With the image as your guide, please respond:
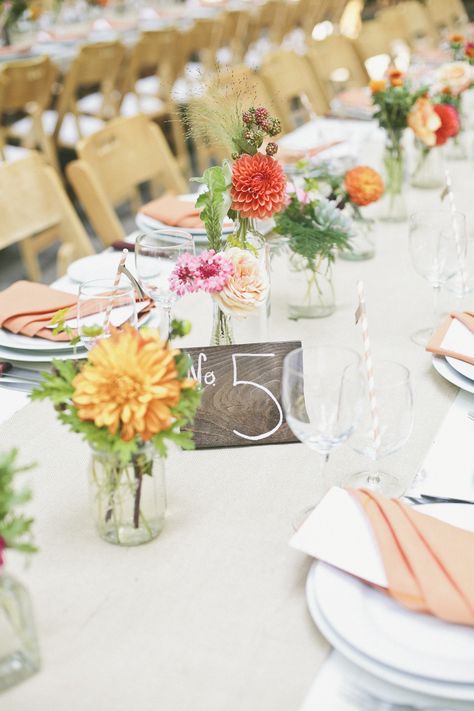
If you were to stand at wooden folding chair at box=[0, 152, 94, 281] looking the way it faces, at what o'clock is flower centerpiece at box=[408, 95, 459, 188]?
The flower centerpiece is roughly at 11 o'clock from the wooden folding chair.

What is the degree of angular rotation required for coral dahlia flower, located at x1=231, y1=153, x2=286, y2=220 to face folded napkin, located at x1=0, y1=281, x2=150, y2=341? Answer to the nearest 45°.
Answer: approximately 90° to its right

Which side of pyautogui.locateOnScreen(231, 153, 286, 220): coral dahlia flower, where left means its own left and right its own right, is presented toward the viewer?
front

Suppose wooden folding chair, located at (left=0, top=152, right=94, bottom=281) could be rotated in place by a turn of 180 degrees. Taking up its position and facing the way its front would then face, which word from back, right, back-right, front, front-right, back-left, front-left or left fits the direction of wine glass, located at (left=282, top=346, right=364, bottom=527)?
back-left

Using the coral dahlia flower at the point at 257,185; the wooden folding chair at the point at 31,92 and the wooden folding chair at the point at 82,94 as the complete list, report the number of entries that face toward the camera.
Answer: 1

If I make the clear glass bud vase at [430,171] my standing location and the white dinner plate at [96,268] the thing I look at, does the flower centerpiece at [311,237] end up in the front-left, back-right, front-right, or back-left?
front-left
